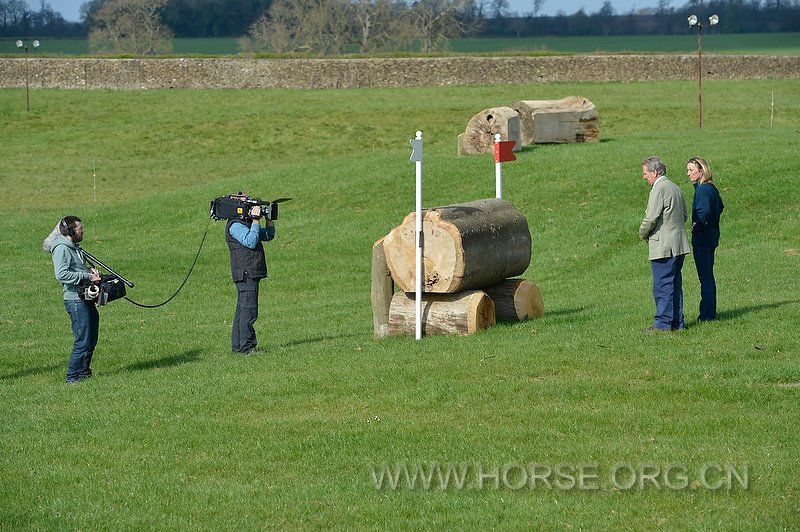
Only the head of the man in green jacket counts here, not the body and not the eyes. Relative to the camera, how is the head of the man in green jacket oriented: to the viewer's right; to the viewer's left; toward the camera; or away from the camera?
to the viewer's left

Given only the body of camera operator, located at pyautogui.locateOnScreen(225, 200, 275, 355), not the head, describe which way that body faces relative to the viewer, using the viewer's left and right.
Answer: facing to the right of the viewer

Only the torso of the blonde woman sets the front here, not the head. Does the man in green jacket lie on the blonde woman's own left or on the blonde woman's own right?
on the blonde woman's own left

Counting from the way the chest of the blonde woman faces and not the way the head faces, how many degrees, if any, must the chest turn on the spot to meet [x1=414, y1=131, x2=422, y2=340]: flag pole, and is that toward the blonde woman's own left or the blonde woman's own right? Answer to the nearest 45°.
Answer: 0° — they already face it

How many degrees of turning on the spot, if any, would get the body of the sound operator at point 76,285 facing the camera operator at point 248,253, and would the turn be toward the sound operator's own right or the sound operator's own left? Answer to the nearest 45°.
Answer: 0° — they already face them

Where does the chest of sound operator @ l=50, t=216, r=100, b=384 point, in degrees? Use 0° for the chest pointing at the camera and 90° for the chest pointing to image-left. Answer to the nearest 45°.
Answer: approximately 270°

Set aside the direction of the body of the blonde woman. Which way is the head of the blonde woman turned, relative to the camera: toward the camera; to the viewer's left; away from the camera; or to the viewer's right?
to the viewer's left

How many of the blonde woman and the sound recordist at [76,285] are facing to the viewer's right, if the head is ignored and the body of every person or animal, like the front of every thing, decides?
1

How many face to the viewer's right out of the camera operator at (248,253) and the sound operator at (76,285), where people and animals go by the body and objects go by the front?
2

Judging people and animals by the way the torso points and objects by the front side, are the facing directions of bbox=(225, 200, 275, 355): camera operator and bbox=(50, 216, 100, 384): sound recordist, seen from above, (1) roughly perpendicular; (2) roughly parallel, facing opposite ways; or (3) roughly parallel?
roughly parallel

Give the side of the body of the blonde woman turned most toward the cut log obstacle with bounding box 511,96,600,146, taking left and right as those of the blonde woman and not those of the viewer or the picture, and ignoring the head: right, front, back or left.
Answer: right

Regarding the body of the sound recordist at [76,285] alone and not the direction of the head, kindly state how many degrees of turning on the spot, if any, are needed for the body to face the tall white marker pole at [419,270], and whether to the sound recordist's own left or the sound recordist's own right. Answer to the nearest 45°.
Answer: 0° — they already face it

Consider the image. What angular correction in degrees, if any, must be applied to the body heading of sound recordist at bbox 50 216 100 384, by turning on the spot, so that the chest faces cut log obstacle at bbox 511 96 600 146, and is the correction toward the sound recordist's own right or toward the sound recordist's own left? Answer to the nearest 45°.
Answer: approximately 45° to the sound recordist's own left

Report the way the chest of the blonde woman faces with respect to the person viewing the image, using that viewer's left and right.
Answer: facing to the left of the viewer

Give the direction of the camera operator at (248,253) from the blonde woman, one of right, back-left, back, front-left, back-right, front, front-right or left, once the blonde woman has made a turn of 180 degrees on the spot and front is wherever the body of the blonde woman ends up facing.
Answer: back
